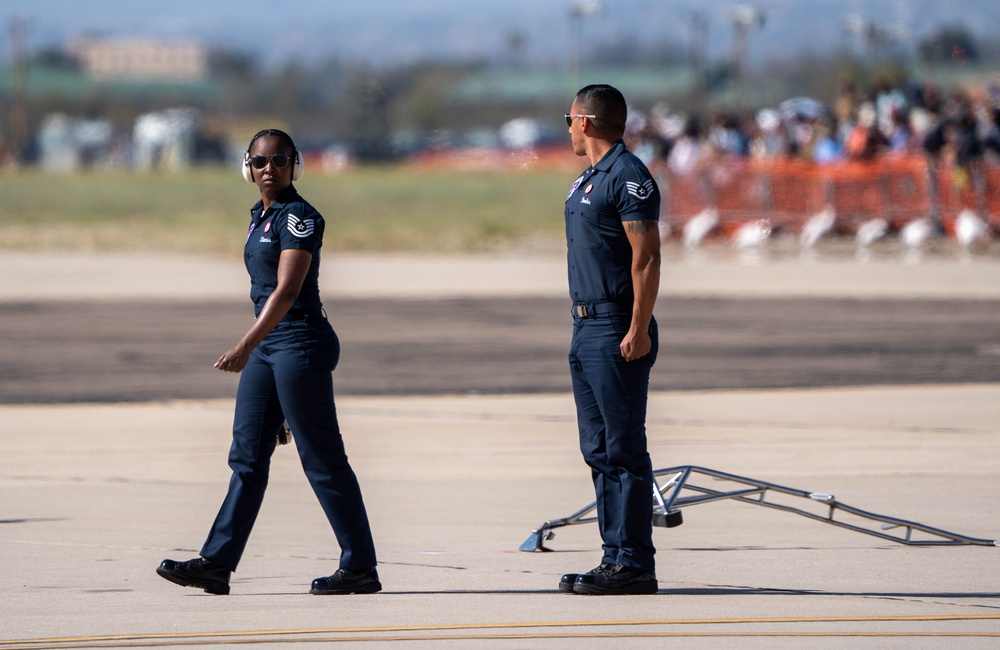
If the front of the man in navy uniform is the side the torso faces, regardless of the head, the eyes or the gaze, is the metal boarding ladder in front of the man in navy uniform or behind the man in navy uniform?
behind

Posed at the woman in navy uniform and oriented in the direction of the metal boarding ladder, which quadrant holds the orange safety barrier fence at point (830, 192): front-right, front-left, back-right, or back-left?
front-left

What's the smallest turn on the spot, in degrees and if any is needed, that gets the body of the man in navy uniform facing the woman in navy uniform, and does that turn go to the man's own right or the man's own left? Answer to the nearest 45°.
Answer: approximately 45° to the man's own right

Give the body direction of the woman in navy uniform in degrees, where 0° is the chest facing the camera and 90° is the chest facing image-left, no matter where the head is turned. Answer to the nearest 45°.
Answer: approximately 90°

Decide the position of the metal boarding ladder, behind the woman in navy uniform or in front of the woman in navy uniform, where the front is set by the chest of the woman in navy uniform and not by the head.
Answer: behind

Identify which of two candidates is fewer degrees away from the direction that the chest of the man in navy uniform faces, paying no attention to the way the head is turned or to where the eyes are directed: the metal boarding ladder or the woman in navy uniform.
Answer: the woman in navy uniform

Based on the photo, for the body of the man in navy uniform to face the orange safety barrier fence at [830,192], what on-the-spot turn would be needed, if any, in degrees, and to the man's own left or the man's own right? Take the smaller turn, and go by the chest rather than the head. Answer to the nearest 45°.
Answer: approximately 135° to the man's own right

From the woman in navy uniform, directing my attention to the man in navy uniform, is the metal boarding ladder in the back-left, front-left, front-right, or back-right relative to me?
front-left

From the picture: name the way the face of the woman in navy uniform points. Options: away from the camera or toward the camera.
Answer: toward the camera

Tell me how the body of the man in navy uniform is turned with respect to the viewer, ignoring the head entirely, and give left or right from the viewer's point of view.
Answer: facing the viewer and to the left of the viewer

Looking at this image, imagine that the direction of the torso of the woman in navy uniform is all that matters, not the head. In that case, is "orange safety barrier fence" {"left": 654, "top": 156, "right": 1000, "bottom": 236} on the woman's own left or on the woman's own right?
on the woman's own right
